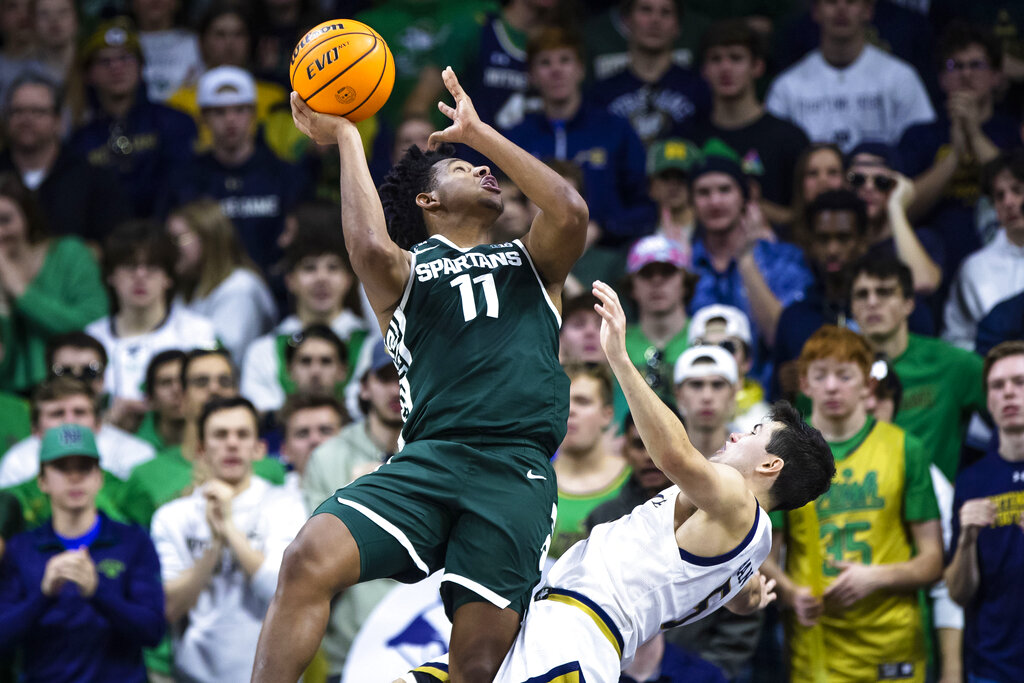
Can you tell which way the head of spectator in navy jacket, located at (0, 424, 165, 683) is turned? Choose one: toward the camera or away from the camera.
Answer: toward the camera

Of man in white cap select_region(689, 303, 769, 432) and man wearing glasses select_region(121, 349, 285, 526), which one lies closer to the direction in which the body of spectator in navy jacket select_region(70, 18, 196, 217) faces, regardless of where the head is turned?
the man wearing glasses

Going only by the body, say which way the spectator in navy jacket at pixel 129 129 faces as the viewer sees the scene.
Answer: toward the camera

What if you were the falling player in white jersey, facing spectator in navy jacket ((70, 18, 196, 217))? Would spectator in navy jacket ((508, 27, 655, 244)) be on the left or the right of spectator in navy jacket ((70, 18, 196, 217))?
right

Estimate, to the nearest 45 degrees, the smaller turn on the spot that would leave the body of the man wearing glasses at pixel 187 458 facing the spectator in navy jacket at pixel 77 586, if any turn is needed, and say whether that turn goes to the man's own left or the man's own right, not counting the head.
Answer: approximately 45° to the man's own right

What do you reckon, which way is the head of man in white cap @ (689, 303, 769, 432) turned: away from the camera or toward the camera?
toward the camera

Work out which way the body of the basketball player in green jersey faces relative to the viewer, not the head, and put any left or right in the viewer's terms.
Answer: facing the viewer

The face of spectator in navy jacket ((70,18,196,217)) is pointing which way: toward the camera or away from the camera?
toward the camera

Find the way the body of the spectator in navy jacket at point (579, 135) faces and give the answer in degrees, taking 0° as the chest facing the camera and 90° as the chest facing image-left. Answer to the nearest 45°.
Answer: approximately 0°

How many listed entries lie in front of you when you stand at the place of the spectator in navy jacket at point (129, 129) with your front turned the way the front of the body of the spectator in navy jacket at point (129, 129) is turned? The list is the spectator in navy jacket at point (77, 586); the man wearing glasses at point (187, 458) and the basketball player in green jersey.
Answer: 3

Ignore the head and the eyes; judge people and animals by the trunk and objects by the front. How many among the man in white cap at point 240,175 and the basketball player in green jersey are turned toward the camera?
2

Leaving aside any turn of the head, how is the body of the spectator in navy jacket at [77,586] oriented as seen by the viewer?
toward the camera
